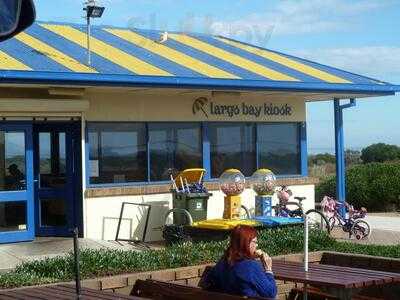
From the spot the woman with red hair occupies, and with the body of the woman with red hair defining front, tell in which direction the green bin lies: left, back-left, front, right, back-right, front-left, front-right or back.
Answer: front-left

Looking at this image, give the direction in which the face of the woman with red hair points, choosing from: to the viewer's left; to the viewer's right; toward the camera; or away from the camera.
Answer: to the viewer's right

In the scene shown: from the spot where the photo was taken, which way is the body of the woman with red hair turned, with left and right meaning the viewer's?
facing away from the viewer and to the right of the viewer

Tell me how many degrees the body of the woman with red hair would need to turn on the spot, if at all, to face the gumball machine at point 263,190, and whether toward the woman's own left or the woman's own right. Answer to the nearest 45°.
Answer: approximately 45° to the woman's own left

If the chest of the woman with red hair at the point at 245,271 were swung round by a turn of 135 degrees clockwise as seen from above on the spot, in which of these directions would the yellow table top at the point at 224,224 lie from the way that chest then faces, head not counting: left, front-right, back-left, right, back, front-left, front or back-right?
back

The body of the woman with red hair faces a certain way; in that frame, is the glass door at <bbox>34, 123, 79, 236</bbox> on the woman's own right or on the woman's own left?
on the woman's own left

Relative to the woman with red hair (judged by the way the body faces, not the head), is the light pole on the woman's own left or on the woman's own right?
on the woman's own left

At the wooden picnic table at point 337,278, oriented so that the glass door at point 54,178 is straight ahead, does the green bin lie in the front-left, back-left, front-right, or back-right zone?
front-right
